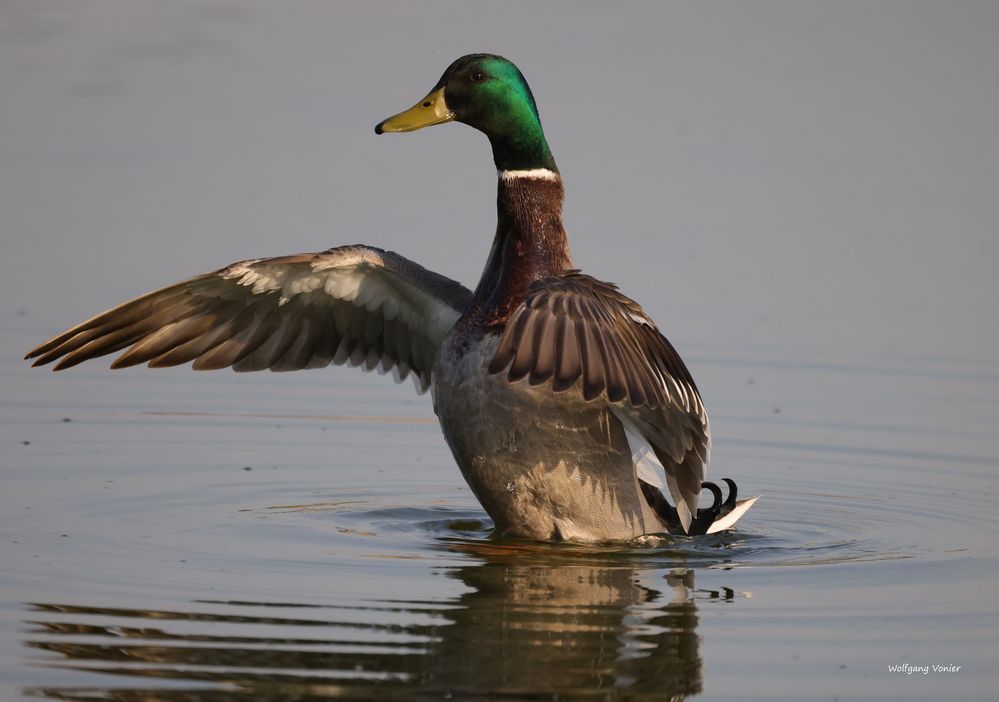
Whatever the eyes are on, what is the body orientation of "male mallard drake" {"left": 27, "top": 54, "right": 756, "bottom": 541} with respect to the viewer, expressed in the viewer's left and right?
facing the viewer and to the left of the viewer
